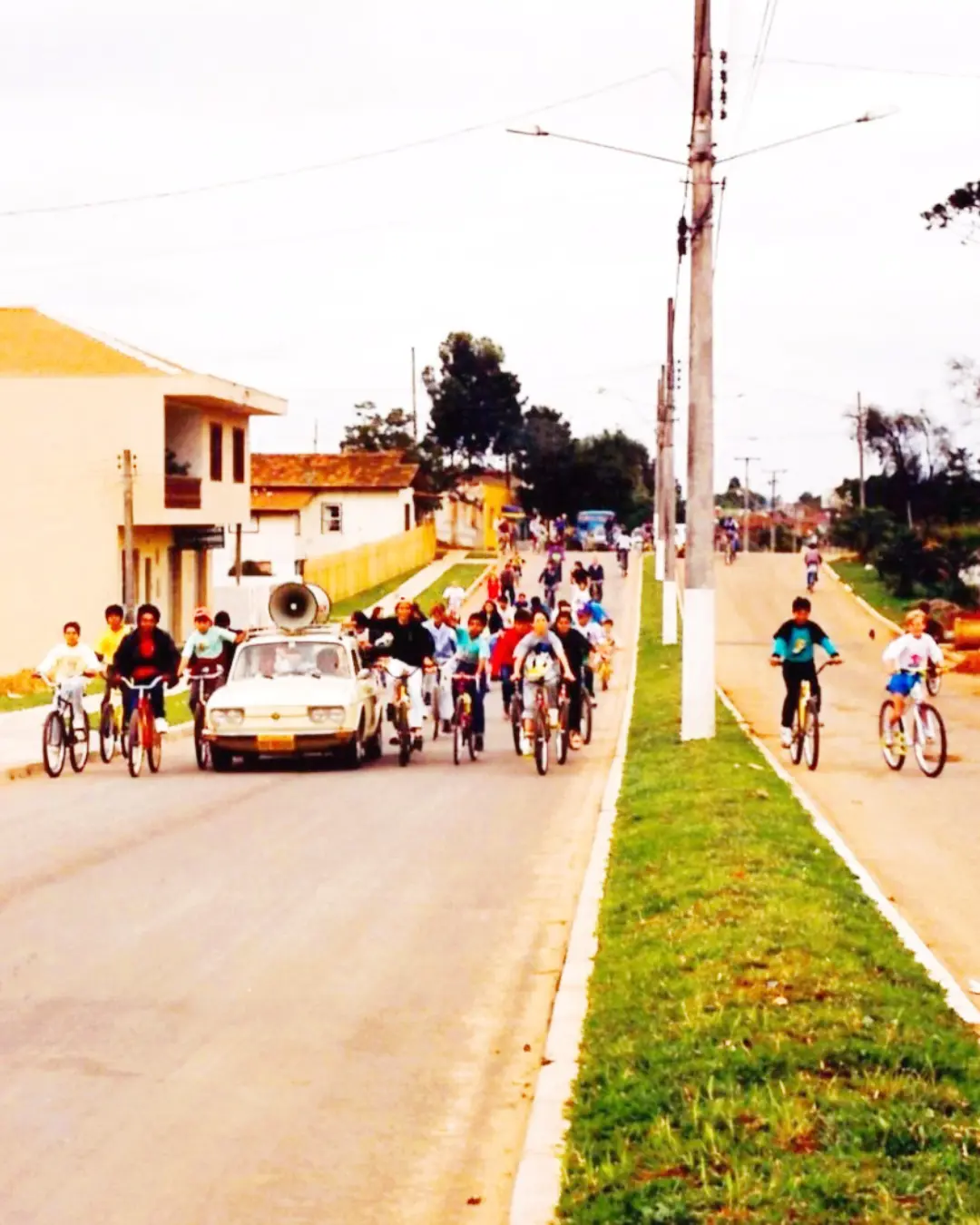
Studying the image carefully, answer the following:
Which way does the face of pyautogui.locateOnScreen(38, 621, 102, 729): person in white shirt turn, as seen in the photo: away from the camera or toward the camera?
toward the camera

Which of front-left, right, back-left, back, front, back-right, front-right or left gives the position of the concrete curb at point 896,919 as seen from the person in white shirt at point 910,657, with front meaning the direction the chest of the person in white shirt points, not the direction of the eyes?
front-right

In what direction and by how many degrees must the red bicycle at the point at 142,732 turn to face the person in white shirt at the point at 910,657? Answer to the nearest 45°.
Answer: approximately 90° to its left

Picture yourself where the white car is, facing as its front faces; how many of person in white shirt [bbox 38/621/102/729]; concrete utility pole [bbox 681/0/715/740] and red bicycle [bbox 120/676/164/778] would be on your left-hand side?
1

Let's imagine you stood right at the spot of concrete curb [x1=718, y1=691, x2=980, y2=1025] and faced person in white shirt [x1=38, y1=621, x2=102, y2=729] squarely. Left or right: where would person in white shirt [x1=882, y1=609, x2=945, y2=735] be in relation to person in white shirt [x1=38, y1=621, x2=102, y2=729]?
right

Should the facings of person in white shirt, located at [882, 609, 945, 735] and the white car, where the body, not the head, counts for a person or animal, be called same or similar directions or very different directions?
same or similar directions

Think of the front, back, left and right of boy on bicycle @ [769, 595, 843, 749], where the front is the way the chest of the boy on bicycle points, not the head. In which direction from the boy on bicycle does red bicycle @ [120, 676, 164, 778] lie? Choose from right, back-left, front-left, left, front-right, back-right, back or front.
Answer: right

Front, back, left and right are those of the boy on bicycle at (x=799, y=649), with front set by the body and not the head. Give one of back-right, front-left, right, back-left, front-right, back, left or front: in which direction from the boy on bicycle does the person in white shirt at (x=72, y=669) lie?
right

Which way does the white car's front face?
toward the camera

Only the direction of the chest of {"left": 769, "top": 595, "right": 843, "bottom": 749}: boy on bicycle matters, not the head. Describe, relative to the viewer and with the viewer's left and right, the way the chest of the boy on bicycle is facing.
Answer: facing the viewer

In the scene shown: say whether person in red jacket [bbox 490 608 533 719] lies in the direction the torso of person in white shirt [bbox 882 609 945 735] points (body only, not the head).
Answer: no

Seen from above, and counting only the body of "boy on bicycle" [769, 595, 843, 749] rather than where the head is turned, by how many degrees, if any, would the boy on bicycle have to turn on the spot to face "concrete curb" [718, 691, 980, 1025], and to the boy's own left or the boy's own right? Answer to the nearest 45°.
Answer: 0° — they already face it

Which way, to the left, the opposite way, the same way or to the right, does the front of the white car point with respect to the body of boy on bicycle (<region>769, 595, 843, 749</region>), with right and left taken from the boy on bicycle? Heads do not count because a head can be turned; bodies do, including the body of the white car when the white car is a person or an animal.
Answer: the same way

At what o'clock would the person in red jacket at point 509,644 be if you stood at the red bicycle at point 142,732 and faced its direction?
The person in red jacket is roughly at 8 o'clock from the red bicycle.

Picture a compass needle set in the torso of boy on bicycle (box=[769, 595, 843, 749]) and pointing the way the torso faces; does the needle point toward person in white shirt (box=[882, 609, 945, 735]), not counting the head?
no

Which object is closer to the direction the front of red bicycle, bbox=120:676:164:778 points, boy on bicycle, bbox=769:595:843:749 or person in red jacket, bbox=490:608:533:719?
the boy on bicycle

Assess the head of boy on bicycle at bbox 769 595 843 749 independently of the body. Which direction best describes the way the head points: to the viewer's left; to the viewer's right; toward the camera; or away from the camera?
toward the camera

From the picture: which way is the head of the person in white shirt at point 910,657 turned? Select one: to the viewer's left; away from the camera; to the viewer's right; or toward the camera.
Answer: toward the camera

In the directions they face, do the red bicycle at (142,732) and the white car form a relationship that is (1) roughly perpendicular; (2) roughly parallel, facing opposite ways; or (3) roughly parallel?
roughly parallel

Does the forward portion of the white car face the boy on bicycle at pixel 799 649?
no
